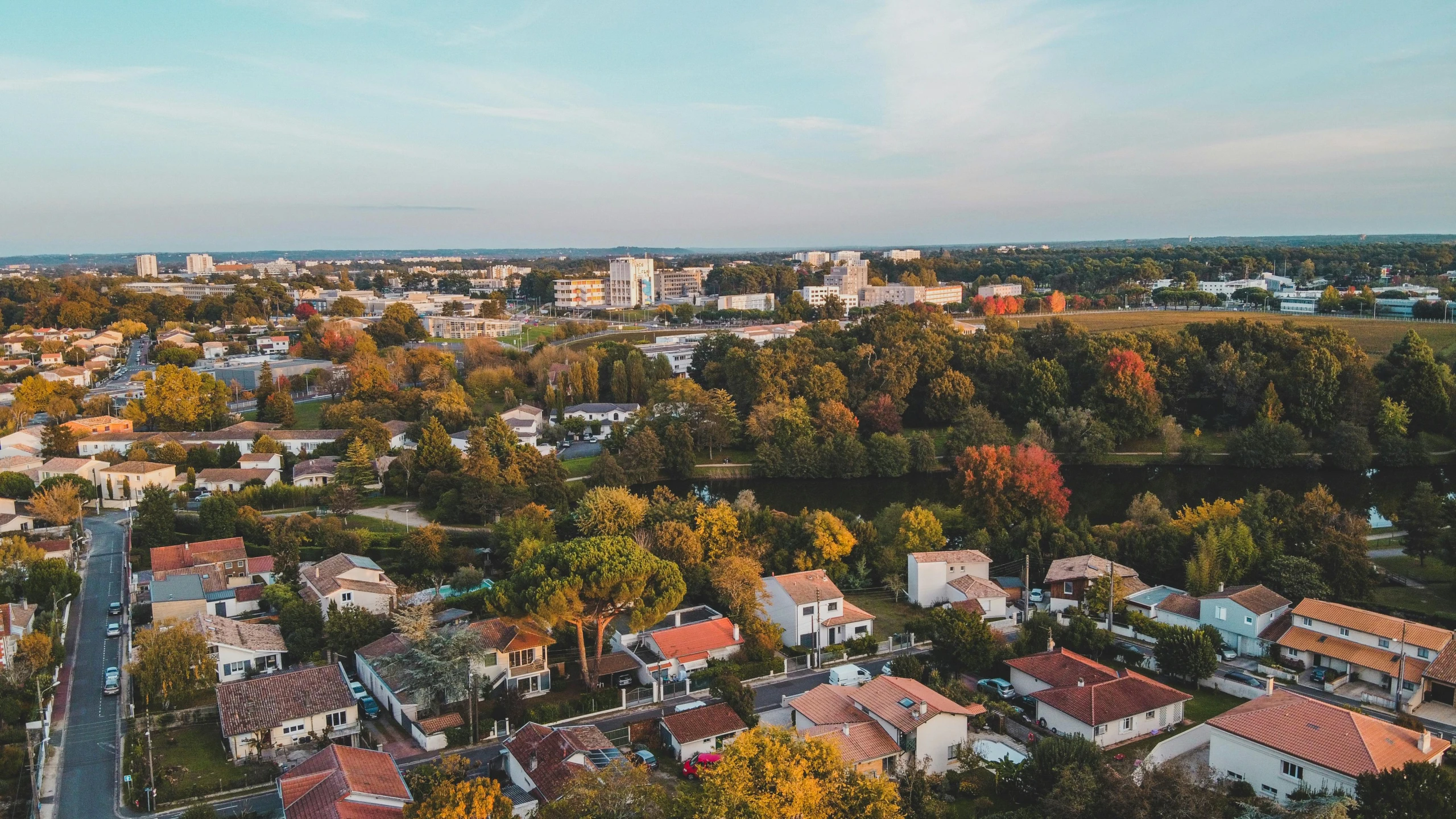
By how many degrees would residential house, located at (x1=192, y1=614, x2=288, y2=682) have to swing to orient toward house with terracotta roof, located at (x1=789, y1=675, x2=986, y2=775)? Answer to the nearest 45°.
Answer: approximately 45° to its left

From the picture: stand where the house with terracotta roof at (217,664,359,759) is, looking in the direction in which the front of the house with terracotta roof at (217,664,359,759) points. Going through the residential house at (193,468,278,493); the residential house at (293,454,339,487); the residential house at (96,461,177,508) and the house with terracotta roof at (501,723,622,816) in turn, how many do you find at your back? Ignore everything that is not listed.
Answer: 3

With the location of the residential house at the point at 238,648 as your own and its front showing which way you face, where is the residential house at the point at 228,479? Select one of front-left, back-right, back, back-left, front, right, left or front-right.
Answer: back

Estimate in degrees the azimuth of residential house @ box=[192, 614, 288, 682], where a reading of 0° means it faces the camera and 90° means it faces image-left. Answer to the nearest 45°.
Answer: approximately 0°

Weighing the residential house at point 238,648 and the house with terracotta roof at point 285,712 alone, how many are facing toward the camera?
2

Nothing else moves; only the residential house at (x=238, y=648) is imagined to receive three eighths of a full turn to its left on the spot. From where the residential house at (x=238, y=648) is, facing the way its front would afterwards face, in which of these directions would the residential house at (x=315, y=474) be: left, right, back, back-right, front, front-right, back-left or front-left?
front-left

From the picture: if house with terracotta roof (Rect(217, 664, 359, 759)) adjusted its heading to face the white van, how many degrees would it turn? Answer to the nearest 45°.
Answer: approximately 90° to its left

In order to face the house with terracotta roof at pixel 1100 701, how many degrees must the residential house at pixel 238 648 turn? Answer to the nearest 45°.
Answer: approximately 45° to its left

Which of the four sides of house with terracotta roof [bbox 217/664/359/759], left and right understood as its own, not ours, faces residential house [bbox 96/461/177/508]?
back

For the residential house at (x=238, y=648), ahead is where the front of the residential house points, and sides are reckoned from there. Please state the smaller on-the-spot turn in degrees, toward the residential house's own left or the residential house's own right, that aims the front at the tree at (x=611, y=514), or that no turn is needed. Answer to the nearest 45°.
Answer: approximately 135° to the residential house's own left

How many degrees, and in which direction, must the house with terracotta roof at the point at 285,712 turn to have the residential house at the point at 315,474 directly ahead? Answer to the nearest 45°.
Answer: approximately 180°

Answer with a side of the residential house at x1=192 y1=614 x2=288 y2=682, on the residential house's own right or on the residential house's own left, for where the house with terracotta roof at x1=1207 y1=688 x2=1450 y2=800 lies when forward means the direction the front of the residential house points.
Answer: on the residential house's own left
